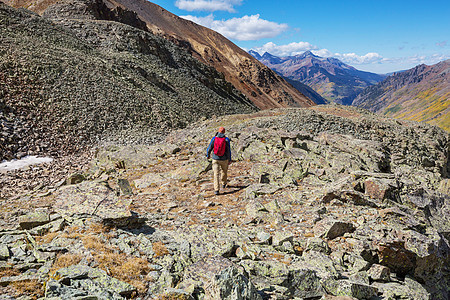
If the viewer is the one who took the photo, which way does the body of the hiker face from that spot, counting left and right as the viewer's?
facing away from the viewer

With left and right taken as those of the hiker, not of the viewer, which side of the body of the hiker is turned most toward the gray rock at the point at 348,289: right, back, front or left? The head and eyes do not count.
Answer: back

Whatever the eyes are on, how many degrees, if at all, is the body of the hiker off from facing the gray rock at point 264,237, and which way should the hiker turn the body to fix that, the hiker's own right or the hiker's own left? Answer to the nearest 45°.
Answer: approximately 180°

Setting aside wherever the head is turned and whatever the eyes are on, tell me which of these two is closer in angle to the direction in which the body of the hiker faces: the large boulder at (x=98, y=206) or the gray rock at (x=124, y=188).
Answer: the gray rock

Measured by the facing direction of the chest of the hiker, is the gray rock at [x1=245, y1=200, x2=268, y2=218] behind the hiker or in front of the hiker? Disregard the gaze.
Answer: behind

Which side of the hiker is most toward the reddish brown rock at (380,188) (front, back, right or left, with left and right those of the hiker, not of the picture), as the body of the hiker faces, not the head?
right

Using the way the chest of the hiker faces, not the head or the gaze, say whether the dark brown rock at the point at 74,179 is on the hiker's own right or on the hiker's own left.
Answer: on the hiker's own left
